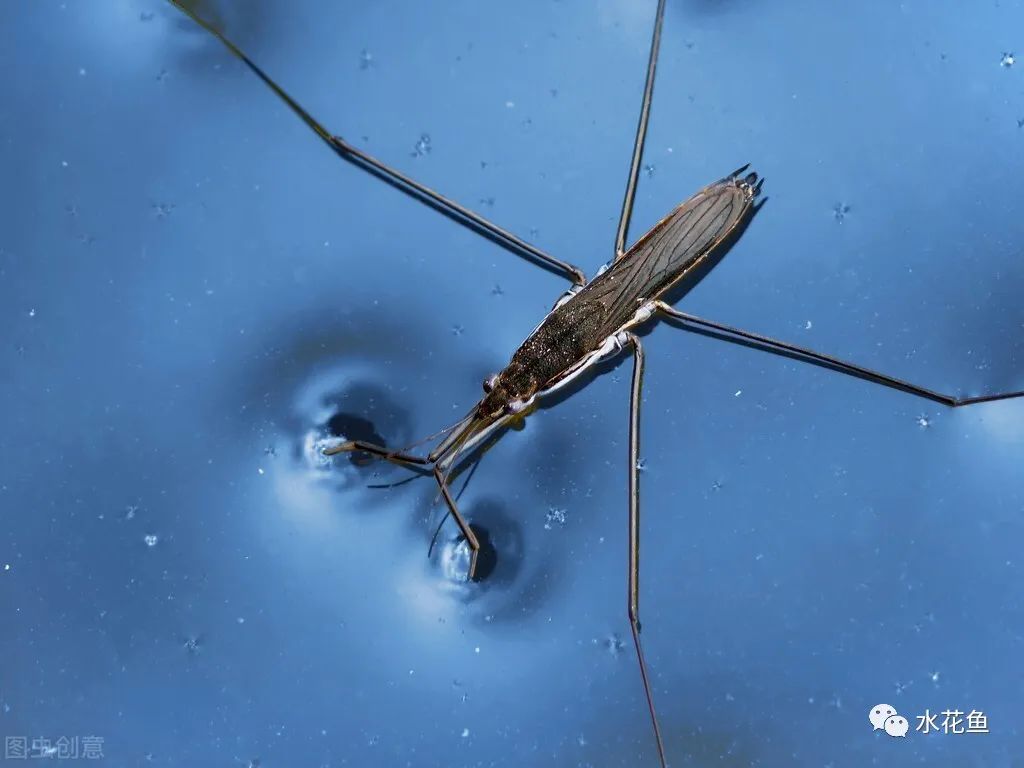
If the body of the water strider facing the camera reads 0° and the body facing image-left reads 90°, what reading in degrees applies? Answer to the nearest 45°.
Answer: approximately 45°
